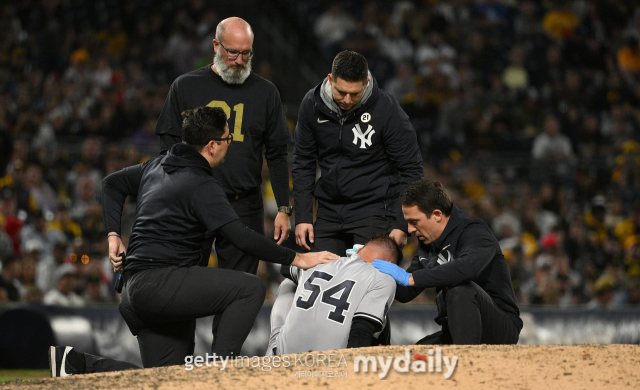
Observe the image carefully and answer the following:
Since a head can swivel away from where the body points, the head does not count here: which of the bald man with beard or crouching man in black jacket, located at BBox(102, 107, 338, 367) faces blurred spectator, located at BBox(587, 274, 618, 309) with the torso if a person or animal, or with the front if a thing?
the crouching man in black jacket

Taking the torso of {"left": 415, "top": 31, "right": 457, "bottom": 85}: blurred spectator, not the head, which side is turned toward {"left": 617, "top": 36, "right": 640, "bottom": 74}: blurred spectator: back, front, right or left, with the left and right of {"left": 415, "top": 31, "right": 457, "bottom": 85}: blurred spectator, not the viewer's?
left

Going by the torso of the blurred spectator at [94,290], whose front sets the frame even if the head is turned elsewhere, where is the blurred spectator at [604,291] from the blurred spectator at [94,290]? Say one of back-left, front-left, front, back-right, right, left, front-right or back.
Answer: left

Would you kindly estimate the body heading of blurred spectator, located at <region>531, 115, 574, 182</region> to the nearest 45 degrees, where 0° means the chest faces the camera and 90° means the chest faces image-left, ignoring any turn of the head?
approximately 0°

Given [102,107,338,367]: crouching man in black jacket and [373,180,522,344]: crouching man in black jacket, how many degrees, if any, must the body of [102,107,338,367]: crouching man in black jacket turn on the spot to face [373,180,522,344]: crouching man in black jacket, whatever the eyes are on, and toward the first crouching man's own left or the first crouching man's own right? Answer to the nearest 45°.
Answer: approximately 45° to the first crouching man's own right

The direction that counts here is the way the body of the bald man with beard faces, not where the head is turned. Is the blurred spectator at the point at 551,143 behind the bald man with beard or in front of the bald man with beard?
behind

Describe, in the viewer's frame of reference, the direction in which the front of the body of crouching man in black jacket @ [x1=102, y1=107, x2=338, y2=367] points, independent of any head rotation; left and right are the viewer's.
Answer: facing away from the viewer and to the right of the viewer

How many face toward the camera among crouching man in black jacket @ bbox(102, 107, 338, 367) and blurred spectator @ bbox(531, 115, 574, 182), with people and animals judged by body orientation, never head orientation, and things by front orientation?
1

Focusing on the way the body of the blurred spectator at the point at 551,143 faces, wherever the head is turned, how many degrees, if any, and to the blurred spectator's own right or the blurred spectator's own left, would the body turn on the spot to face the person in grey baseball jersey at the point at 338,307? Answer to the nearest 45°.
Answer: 0° — they already face them
